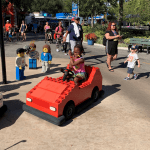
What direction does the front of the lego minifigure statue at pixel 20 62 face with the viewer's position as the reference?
facing the viewer and to the right of the viewer

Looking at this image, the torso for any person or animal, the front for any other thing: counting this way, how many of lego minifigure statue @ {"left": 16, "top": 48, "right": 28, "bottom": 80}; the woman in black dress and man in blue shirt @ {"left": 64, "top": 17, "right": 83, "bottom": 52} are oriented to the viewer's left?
0

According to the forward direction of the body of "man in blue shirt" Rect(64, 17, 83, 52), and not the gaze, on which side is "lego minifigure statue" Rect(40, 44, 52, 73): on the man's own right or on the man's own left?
on the man's own right

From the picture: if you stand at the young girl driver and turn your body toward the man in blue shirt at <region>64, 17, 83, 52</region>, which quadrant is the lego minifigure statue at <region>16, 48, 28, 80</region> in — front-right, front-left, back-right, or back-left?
front-left

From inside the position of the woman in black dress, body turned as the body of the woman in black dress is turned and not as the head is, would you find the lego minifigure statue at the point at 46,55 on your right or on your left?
on your right

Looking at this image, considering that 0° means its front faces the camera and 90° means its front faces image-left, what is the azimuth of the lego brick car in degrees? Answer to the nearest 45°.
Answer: approximately 45°

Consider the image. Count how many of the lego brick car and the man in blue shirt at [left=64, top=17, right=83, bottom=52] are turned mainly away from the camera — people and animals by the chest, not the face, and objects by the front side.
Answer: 0

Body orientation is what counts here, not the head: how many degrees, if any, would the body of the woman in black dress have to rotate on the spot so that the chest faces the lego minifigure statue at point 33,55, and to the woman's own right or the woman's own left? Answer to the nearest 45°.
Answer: approximately 135° to the woman's own right

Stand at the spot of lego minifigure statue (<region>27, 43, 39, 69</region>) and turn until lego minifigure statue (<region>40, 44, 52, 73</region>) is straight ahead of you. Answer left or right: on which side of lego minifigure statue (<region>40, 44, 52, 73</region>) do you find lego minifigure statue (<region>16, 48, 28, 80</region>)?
right

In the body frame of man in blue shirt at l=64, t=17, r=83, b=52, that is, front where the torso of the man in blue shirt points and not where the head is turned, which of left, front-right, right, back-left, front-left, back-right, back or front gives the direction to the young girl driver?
front-right

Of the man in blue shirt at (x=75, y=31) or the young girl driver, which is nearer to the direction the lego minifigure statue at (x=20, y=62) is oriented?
the young girl driver

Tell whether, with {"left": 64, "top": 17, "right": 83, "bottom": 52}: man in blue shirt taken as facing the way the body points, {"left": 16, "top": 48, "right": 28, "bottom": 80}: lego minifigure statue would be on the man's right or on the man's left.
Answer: on the man's right

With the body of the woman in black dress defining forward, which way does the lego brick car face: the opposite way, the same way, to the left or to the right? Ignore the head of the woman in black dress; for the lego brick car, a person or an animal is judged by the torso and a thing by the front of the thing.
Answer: to the right

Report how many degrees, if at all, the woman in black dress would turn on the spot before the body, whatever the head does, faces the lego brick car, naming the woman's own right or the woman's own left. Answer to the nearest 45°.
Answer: approximately 45° to the woman's own right
